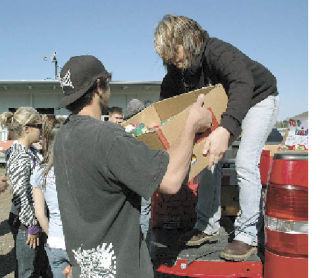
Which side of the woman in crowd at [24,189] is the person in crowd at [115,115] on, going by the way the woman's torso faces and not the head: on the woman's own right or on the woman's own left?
on the woman's own left

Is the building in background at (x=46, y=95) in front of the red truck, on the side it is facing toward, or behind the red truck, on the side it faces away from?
in front

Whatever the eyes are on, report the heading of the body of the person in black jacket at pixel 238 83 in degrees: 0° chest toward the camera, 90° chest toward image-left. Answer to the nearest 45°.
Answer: approximately 45°

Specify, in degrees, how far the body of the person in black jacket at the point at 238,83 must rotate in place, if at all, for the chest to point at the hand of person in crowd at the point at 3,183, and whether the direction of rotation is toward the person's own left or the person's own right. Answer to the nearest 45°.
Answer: approximately 45° to the person's own right

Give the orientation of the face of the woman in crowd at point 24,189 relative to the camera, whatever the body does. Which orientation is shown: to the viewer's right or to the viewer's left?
to the viewer's right

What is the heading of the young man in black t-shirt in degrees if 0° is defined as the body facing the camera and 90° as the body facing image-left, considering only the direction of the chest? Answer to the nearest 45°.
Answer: approximately 225°

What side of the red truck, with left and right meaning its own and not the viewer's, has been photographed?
back

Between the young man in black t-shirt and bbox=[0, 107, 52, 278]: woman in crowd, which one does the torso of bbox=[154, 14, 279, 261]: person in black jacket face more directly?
the young man in black t-shirt

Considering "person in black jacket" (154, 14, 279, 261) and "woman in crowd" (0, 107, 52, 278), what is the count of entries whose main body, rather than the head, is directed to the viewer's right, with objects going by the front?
1

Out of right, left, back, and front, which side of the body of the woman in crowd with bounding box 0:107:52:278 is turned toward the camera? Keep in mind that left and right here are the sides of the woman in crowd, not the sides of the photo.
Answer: right

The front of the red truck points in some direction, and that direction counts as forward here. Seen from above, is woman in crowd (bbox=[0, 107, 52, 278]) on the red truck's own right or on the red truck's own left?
on the red truck's own left

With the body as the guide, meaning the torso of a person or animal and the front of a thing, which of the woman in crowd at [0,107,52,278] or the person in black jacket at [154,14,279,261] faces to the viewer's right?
the woman in crowd
